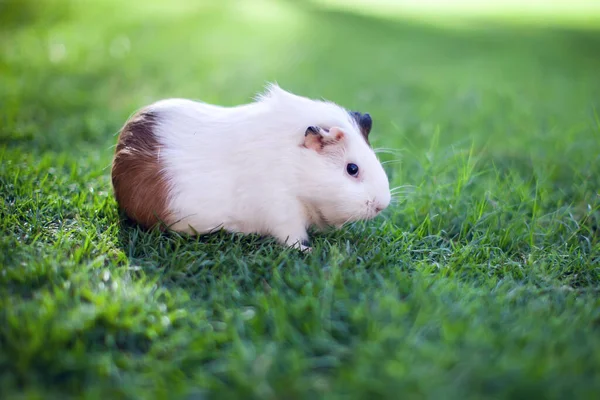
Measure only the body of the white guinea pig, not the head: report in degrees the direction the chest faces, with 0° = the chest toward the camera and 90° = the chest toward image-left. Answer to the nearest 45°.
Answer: approximately 270°
